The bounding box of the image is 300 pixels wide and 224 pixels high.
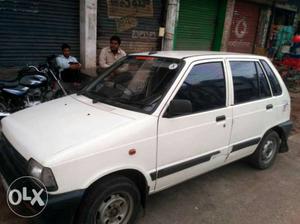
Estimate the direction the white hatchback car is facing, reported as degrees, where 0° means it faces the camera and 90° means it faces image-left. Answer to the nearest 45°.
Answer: approximately 45°

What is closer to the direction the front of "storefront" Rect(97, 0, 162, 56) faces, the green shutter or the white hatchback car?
the white hatchback car

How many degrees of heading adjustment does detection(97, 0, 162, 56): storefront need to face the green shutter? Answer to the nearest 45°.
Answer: approximately 135° to its left

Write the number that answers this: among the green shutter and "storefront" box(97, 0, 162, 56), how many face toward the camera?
2

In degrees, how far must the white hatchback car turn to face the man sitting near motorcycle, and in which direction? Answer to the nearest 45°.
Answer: approximately 90° to its right

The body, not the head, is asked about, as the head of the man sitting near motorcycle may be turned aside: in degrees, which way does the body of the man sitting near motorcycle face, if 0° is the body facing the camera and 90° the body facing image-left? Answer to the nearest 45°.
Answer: approximately 315°

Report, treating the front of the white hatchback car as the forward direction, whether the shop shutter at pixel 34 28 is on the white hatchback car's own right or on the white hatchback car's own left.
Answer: on the white hatchback car's own right

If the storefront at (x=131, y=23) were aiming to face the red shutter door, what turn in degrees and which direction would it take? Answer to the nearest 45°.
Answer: approximately 135° to its left

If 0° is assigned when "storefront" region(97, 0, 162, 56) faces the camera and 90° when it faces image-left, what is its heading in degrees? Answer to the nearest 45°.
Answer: approximately 0°
